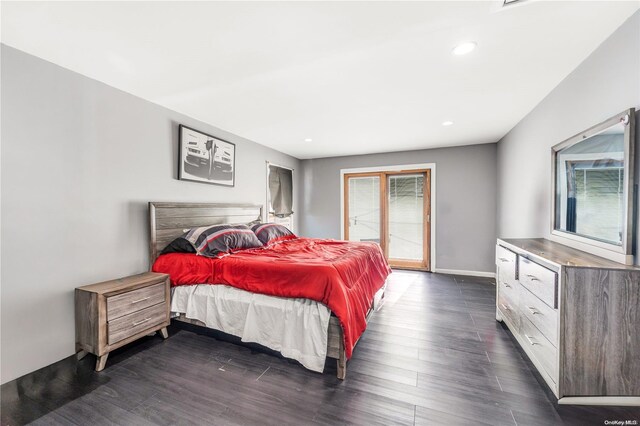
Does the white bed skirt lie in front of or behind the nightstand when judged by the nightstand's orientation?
in front

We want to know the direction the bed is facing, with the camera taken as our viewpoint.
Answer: facing the viewer and to the right of the viewer

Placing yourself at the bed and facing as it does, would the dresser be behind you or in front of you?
in front

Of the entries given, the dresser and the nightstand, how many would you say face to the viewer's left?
1

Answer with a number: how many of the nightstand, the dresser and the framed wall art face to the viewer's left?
1

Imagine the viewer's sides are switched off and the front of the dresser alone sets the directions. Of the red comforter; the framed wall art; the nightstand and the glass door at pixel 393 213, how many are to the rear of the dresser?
0

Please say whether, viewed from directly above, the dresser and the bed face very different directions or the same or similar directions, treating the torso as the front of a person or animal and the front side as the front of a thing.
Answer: very different directions

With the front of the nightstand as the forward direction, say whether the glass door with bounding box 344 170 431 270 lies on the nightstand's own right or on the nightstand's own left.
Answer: on the nightstand's own left

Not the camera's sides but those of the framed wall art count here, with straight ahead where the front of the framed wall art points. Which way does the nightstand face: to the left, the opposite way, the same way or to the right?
the same way

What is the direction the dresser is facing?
to the viewer's left

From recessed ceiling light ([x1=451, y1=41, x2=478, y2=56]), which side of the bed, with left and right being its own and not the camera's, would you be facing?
front

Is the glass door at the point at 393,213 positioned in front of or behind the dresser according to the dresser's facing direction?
in front

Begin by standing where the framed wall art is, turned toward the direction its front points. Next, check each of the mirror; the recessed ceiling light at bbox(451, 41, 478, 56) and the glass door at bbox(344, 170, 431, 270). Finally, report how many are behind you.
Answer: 0

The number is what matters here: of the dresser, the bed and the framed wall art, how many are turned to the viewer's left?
1

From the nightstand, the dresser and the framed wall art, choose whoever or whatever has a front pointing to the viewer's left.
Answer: the dresser
